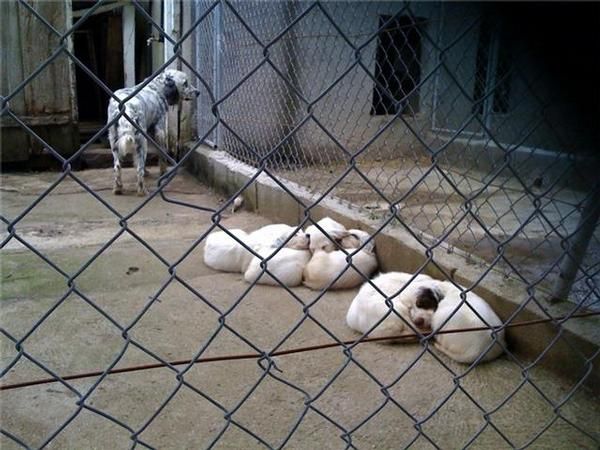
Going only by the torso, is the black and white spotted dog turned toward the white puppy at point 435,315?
no

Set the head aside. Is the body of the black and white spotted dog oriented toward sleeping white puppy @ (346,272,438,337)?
no

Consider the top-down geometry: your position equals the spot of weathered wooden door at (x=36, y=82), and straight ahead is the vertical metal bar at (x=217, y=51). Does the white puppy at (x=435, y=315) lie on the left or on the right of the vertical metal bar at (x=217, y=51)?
right

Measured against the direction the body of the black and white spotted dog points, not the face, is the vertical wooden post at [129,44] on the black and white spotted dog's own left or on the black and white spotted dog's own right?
on the black and white spotted dog's own left

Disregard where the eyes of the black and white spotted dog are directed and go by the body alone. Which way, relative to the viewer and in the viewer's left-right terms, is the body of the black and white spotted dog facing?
facing away from the viewer and to the right of the viewer

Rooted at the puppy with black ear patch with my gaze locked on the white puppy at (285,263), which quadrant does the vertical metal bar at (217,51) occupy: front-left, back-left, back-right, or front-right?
front-right

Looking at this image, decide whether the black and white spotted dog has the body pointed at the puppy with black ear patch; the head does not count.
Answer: no
